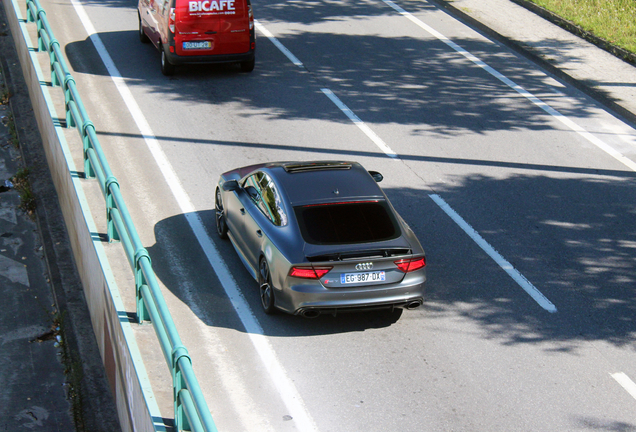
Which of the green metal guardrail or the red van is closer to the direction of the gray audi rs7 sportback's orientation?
the red van

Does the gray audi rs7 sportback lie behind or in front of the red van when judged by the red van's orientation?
behind

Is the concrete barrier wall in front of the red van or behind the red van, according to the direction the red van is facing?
behind

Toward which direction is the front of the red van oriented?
away from the camera

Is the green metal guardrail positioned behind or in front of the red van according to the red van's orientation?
behind

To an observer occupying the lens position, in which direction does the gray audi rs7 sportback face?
facing away from the viewer and to the left of the viewer

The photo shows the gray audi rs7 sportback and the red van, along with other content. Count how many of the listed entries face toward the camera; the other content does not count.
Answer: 0
